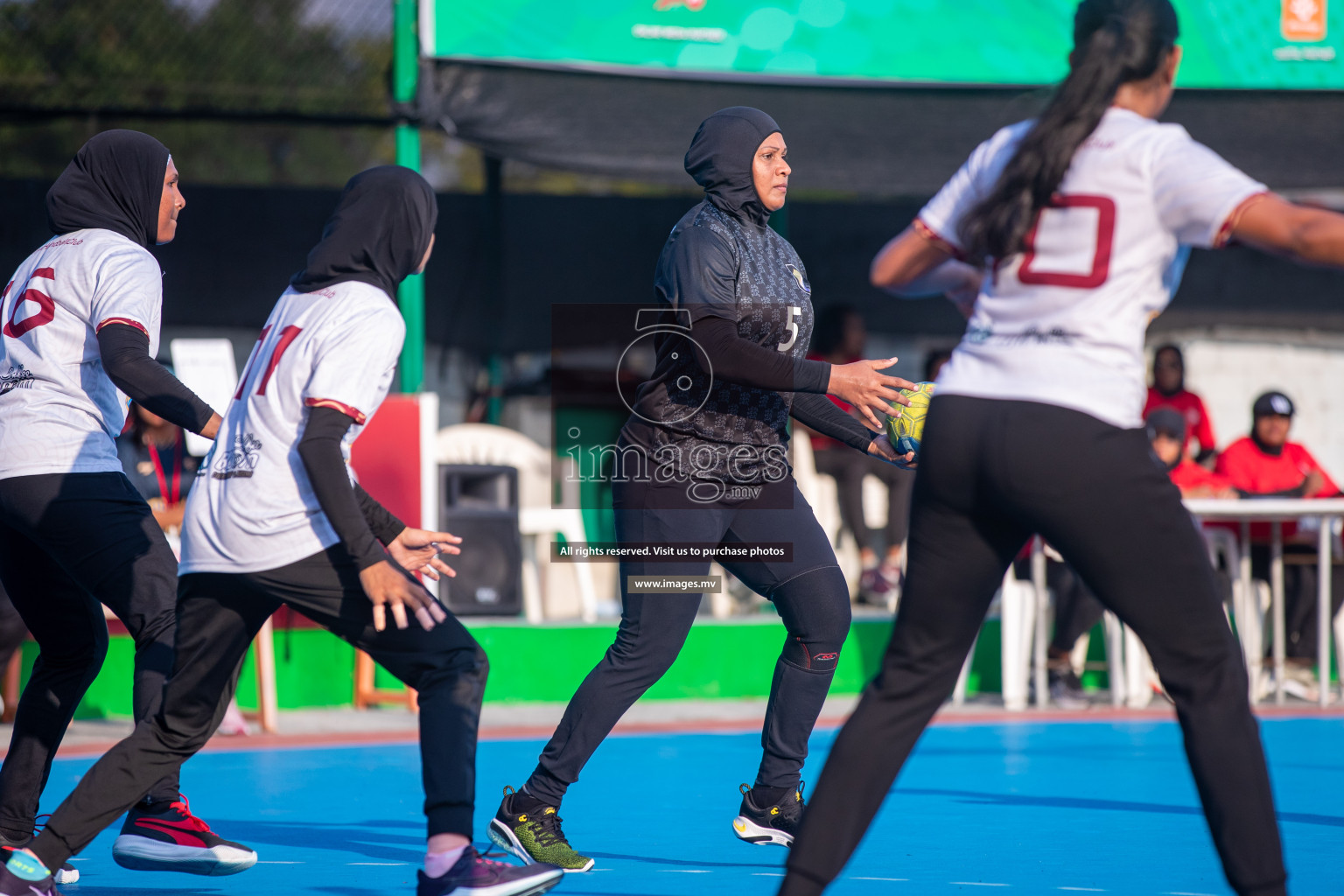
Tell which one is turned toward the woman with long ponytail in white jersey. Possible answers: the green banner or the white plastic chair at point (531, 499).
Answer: the green banner

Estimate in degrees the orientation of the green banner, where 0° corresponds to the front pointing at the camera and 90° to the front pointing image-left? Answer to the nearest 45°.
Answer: approximately 0°

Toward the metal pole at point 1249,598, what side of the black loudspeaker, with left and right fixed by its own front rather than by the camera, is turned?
left

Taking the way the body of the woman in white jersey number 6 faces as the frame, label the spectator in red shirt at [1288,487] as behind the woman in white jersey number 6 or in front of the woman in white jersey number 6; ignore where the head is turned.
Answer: in front

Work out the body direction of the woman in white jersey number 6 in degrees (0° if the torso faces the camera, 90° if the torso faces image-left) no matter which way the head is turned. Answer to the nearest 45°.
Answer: approximately 225°

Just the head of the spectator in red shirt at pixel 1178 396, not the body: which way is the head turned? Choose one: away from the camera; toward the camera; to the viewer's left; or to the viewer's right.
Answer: toward the camera

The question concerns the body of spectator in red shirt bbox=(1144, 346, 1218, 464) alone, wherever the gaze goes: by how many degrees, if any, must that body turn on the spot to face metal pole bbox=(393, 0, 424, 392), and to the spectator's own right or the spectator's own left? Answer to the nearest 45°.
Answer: approximately 45° to the spectator's own right

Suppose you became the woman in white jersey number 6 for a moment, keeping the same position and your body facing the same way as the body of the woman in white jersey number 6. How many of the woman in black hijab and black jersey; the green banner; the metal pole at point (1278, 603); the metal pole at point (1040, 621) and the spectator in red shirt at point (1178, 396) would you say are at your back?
0

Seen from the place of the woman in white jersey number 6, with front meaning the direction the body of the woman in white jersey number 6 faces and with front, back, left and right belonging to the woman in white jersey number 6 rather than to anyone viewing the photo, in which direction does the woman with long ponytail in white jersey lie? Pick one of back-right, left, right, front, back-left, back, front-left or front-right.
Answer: right

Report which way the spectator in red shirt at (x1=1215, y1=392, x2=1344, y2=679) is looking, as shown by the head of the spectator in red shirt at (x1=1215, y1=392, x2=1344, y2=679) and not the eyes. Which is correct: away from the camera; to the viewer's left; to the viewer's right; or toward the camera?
toward the camera

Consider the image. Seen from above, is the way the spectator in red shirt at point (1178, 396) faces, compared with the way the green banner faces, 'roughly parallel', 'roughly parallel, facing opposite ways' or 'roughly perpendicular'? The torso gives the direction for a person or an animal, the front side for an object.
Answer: roughly parallel

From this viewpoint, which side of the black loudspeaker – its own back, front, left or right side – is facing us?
front

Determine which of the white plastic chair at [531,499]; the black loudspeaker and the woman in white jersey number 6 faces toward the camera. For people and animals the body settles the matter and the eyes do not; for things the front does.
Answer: the black loudspeaker

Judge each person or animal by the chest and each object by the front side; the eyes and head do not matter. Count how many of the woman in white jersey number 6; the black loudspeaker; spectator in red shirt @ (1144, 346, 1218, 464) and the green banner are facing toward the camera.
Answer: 3
